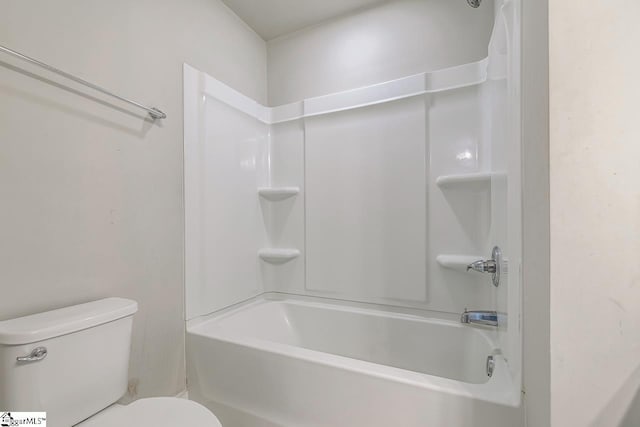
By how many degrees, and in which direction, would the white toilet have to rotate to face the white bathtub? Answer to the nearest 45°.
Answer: approximately 45° to its left

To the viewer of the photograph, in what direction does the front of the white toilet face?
facing the viewer and to the right of the viewer
